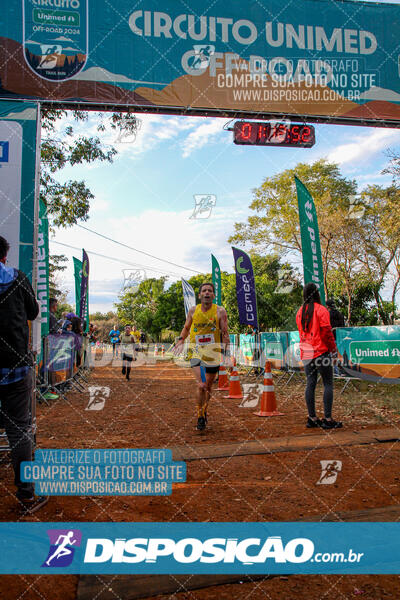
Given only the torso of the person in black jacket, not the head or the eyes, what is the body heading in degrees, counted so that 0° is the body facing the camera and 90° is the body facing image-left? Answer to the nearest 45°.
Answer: approximately 225°

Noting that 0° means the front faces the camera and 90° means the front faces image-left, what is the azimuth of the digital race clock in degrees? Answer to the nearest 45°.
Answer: approximately 0°

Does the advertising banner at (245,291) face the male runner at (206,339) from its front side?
yes

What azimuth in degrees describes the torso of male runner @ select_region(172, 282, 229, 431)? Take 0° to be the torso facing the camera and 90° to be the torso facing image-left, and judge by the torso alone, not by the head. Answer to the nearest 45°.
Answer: approximately 0°
